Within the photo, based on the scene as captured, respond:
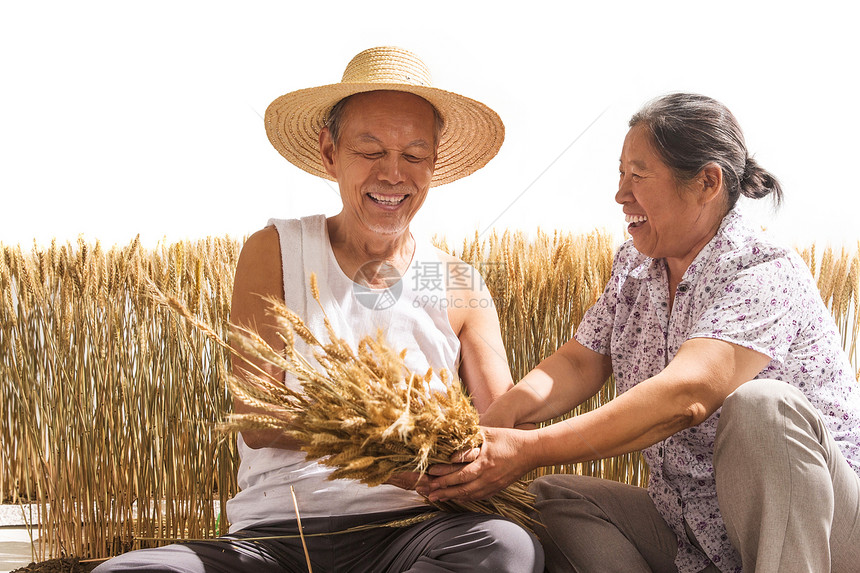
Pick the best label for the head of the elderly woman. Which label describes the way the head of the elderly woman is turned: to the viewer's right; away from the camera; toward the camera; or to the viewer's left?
to the viewer's left

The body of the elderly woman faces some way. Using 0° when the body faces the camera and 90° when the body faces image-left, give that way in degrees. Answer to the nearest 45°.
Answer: approximately 45°

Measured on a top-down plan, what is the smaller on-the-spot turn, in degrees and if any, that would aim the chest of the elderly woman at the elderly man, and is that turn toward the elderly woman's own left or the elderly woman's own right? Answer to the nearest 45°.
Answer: approximately 45° to the elderly woman's own right

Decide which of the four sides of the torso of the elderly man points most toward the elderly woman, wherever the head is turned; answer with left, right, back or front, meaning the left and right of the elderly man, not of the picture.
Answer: left

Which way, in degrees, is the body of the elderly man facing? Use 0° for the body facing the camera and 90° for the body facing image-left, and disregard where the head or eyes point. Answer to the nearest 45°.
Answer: approximately 0°

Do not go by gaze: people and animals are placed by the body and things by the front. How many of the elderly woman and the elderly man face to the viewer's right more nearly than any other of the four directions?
0
